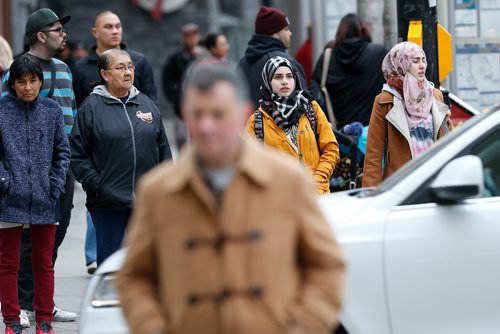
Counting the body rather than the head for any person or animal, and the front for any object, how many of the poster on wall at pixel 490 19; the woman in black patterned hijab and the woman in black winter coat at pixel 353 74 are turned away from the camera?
1

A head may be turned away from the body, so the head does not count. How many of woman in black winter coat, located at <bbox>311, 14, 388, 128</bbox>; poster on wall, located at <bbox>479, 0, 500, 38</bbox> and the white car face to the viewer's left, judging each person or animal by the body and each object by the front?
1

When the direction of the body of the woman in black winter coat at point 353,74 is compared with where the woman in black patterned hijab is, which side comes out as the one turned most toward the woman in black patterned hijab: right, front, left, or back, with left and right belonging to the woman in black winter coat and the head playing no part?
back

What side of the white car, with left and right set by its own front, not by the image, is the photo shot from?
left

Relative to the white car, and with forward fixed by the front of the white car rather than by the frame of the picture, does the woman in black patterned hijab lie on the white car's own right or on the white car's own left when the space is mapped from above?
on the white car's own right

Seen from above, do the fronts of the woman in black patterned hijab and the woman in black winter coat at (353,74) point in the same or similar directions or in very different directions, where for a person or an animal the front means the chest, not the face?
very different directions

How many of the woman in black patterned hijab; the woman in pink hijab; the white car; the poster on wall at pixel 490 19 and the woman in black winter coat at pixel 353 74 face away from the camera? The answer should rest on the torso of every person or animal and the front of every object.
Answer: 1

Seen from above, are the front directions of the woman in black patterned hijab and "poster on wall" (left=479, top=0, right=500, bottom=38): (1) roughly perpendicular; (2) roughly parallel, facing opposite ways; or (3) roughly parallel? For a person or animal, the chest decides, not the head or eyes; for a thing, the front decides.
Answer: roughly parallel

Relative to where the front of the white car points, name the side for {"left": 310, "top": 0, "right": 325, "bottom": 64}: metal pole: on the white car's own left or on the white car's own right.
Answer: on the white car's own right

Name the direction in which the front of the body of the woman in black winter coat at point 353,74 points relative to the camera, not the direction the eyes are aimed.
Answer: away from the camera

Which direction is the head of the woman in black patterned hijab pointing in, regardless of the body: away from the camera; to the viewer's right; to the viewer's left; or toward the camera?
toward the camera

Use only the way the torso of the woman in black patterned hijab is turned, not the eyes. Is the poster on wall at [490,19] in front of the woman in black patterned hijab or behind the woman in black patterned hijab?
behind

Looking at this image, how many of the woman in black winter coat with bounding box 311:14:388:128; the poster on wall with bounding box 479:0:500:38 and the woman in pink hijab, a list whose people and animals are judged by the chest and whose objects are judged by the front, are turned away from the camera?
1

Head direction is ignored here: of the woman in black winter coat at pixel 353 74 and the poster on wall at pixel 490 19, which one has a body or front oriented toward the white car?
the poster on wall

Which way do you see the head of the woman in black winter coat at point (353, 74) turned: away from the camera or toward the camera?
away from the camera

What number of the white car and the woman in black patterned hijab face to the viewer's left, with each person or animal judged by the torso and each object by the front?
1

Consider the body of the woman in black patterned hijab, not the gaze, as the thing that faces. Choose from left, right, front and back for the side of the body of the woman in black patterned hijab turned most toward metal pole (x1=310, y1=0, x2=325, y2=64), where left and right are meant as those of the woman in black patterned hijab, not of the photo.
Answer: back

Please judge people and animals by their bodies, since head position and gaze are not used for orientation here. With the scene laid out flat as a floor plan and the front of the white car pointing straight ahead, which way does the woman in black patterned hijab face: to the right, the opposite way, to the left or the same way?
to the left

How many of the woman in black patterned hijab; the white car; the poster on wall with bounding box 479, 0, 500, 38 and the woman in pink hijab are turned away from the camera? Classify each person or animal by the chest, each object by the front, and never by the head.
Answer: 0

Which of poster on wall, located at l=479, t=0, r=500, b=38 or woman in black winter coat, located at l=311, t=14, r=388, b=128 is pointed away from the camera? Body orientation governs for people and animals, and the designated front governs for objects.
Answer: the woman in black winter coat

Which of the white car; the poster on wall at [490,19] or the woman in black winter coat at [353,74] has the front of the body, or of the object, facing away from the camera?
the woman in black winter coat
